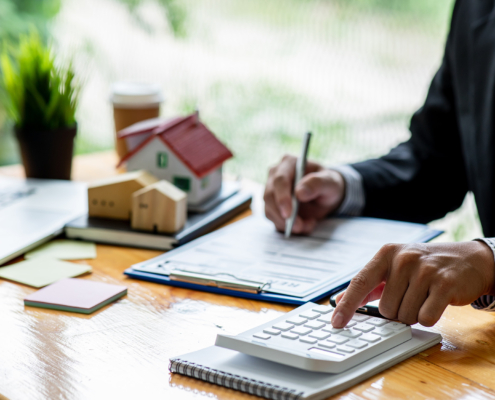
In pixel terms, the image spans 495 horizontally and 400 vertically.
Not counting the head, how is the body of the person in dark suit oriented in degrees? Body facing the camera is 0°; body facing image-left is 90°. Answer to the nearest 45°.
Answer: approximately 45°

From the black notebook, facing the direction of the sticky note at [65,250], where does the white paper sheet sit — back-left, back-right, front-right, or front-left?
back-left

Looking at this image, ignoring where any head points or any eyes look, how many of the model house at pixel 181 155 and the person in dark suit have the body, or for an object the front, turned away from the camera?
0

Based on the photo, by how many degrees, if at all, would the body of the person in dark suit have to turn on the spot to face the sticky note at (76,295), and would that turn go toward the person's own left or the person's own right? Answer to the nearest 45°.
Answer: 0° — they already face it
